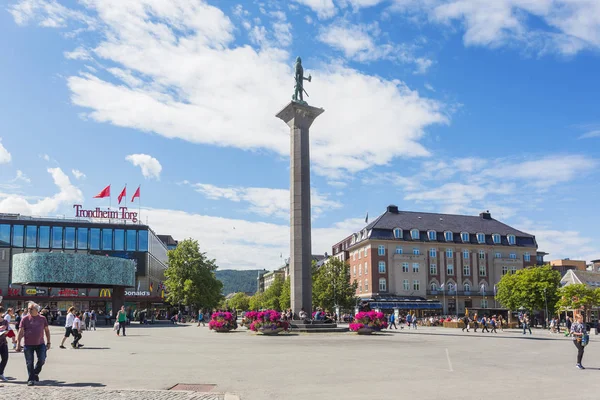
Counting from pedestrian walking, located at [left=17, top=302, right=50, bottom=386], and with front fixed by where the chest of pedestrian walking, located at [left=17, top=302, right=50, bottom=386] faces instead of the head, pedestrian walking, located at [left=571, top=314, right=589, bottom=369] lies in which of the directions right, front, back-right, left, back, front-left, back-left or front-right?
left

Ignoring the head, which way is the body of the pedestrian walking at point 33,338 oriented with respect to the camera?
toward the camera

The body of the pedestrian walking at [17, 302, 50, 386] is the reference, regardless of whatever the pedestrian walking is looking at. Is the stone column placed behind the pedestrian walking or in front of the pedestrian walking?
behind

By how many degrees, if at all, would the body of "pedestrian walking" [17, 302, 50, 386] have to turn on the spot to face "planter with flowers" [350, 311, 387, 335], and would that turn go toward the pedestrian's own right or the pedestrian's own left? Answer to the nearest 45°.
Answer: approximately 135° to the pedestrian's own left

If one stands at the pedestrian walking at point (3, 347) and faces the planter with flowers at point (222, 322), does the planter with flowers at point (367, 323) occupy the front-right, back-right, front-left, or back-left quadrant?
front-right

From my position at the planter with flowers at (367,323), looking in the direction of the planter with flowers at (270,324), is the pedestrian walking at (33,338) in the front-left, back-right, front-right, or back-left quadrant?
front-left

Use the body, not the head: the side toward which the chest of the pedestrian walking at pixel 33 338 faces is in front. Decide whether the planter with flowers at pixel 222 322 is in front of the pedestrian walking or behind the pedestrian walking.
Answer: behind

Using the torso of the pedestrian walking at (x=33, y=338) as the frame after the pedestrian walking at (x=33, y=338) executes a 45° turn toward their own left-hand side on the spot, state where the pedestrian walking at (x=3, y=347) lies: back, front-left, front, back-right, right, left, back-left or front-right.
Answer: back

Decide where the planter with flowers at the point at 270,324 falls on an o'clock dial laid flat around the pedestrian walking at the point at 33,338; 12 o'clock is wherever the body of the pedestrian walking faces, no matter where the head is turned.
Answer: The planter with flowers is roughly at 7 o'clock from the pedestrian walking.
